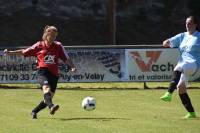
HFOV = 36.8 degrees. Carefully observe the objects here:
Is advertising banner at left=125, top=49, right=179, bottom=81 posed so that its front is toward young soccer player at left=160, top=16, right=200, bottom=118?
yes

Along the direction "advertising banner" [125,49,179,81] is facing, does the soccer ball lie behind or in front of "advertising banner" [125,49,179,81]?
in front

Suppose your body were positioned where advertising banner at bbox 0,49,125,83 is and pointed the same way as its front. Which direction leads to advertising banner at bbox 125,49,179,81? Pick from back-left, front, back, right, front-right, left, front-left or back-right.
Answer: left

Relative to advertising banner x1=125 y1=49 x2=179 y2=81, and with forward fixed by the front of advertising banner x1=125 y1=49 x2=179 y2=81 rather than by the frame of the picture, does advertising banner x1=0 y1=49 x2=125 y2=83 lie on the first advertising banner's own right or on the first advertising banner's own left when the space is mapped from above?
on the first advertising banner's own right

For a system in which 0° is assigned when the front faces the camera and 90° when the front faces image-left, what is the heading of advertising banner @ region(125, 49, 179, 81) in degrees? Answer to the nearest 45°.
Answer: approximately 0°

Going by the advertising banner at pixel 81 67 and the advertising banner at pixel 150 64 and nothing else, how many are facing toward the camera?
2

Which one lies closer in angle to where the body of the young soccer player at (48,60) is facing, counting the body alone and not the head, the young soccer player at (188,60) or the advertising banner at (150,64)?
the young soccer player

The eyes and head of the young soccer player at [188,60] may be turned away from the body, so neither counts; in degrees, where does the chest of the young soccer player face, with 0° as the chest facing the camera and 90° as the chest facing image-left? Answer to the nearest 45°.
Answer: approximately 45°

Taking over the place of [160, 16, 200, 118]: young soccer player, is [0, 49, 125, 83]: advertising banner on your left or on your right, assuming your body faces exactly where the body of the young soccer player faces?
on your right

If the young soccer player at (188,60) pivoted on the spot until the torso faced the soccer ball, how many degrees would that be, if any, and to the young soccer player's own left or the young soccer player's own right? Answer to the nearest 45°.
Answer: approximately 45° to the young soccer player's own right

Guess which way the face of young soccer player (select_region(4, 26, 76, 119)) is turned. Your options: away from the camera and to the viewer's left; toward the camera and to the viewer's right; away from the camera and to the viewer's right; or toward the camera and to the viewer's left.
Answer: toward the camera and to the viewer's right
